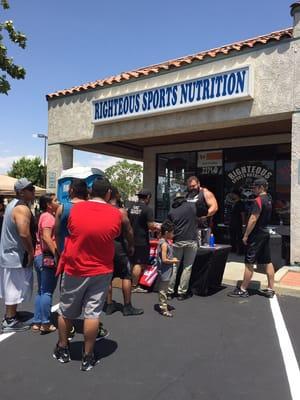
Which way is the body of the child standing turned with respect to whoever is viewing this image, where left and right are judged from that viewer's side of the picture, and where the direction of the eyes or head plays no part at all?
facing to the right of the viewer

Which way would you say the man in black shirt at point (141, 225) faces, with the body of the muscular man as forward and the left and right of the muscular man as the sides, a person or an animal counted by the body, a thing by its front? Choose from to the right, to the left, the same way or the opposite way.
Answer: the opposite way

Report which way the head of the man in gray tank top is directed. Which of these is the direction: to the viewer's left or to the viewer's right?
to the viewer's right

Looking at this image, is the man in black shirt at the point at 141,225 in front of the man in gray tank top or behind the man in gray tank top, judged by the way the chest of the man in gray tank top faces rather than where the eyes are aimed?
in front

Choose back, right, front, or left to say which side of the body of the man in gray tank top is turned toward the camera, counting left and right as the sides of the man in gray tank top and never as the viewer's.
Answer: right

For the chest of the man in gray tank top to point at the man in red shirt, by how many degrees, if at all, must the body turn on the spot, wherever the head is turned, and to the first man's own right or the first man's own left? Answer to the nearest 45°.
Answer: approximately 45° to the first man's own right

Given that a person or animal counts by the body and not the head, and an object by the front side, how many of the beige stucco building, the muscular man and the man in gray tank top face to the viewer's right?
1

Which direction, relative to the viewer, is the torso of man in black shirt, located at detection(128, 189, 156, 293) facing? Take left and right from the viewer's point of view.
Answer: facing away from the viewer and to the right of the viewer

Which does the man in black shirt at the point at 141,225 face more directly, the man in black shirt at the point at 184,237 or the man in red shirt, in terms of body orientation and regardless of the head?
the man in black shirt

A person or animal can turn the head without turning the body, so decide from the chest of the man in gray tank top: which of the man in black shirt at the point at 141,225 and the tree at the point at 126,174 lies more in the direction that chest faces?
the man in black shirt

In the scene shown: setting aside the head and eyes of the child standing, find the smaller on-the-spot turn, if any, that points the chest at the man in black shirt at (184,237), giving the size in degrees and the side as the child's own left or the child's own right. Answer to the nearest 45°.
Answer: approximately 45° to the child's own left
